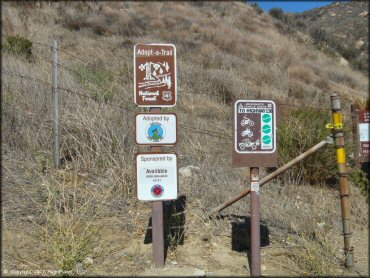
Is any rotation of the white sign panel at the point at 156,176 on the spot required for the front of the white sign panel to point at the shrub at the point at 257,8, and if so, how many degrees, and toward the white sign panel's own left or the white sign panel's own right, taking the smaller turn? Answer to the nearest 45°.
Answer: approximately 180°

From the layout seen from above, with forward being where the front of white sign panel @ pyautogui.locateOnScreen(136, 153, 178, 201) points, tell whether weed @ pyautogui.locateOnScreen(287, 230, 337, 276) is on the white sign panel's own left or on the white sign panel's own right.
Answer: on the white sign panel's own left

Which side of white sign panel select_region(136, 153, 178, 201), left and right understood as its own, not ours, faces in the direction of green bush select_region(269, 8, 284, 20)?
back

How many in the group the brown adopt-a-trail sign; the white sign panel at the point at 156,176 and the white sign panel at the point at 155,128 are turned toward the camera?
3

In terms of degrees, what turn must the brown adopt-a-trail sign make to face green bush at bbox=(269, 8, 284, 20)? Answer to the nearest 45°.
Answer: approximately 180°

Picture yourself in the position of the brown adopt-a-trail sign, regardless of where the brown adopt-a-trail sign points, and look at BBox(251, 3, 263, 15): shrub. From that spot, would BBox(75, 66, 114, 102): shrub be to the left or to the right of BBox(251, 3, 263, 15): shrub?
left

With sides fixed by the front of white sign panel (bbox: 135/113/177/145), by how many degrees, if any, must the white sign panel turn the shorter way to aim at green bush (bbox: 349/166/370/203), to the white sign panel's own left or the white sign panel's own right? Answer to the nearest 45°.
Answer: approximately 135° to the white sign panel's own left

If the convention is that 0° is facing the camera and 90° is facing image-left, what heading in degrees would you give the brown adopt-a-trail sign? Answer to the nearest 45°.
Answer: approximately 0°

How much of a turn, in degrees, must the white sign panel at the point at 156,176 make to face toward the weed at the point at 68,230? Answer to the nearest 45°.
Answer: approximately 90° to its right

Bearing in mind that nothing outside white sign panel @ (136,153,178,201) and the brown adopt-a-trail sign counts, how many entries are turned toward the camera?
2

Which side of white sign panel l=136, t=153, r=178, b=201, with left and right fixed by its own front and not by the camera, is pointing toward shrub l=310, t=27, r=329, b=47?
back
